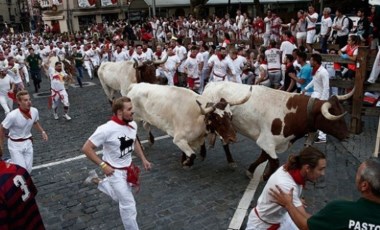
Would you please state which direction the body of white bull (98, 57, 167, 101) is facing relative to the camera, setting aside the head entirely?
to the viewer's right

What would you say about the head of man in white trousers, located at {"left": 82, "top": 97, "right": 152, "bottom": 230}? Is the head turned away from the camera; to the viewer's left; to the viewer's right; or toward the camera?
to the viewer's right

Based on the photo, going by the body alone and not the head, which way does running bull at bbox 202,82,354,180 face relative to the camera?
to the viewer's right

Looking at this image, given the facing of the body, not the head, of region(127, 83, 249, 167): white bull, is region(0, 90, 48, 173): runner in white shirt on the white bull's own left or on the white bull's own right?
on the white bull's own right

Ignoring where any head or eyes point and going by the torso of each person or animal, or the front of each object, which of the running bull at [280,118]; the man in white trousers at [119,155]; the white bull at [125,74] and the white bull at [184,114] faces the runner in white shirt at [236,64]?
the white bull at [125,74]
